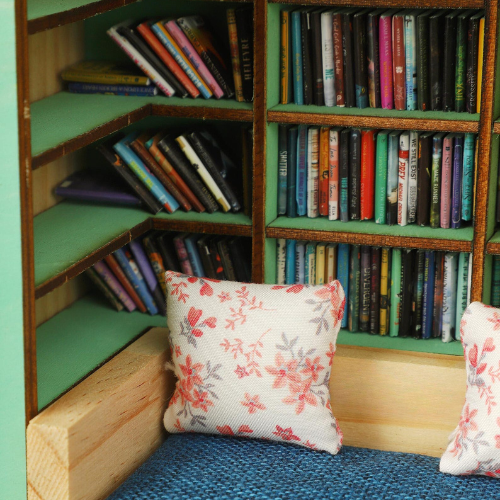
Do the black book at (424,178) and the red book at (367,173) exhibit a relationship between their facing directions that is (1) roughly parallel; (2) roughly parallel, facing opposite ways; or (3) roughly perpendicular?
roughly parallel

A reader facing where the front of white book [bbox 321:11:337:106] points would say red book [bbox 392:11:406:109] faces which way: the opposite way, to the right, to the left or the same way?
the same way

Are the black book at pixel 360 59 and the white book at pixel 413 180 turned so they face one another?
no
